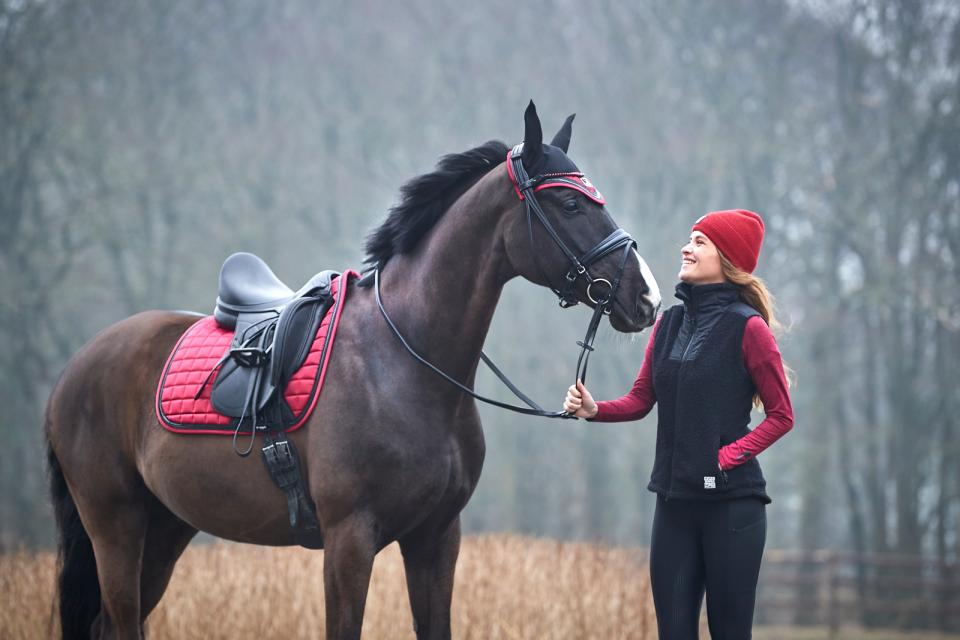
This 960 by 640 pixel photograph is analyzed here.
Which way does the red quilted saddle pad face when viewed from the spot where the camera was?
facing the viewer and to the right of the viewer

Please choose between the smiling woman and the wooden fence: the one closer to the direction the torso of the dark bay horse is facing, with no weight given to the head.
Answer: the smiling woman

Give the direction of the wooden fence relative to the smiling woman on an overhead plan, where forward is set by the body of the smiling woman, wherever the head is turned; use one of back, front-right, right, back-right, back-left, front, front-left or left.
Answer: back-right

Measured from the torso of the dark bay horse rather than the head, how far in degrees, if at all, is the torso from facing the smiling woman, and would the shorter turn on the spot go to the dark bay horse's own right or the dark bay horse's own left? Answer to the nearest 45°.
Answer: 0° — it already faces them

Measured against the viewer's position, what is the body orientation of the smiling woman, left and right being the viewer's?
facing the viewer and to the left of the viewer

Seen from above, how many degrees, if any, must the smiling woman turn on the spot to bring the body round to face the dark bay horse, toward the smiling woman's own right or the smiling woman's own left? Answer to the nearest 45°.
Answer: approximately 45° to the smiling woman's own right

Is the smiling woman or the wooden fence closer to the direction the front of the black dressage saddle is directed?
the smiling woman

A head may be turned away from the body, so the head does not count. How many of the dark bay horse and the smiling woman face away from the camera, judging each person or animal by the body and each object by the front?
0

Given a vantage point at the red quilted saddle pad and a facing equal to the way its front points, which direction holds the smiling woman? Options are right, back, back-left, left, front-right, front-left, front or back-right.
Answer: front

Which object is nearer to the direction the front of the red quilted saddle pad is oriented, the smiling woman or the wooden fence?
the smiling woman

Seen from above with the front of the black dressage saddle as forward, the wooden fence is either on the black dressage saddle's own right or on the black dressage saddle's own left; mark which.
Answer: on the black dressage saddle's own left

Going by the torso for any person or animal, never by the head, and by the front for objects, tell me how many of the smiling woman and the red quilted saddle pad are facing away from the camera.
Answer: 0

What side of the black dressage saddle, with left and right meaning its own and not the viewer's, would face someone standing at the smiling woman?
front
